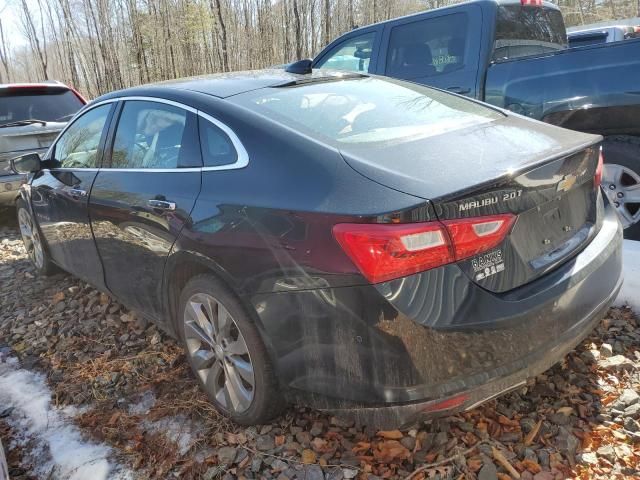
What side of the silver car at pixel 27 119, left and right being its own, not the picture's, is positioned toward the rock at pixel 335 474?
back

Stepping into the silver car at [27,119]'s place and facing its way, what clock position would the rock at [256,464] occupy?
The rock is roughly at 6 o'clock from the silver car.

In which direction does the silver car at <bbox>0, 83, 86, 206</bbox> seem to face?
away from the camera

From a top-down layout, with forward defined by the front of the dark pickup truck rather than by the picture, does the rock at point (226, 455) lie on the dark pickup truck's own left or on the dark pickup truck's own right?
on the dark pickup truck's own left

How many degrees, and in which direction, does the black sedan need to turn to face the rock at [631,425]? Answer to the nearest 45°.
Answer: approximately 135° to its right

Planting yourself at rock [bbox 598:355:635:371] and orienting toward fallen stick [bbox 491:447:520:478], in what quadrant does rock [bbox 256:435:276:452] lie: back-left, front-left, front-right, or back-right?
front-right

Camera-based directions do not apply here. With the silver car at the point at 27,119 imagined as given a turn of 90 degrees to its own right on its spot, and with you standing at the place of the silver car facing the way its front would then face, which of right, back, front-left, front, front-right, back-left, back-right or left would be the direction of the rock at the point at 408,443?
right

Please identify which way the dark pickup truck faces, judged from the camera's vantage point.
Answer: facing away from the viewer and to the left of the viewer

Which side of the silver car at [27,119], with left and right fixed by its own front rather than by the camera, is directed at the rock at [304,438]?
back

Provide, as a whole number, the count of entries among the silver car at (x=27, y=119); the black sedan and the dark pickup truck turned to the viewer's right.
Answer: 0
